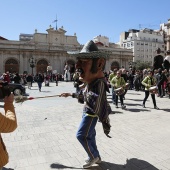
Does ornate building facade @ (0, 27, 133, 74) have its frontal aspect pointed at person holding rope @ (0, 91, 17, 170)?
yes

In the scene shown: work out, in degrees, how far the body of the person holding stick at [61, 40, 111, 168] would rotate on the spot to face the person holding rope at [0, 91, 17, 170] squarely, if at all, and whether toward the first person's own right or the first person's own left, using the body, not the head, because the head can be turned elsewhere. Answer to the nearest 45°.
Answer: approximately 45° to the first person's own left

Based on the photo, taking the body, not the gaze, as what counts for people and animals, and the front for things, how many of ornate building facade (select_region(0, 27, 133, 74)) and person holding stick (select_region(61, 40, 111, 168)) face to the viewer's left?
1

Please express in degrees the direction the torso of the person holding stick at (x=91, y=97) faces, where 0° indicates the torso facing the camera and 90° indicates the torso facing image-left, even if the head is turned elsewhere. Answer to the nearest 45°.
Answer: approximately 90°

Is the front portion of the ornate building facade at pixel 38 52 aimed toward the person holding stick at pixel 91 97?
yes

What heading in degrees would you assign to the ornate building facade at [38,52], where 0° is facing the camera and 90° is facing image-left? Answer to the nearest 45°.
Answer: approximately 0°

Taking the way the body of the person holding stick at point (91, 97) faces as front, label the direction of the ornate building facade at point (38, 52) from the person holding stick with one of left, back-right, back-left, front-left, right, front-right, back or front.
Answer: right
